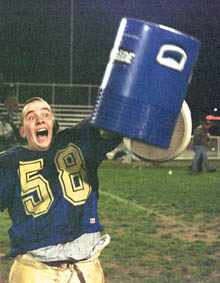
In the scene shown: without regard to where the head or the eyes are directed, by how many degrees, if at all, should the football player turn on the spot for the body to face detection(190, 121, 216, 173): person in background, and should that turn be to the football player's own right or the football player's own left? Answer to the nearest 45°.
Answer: approximately 180°

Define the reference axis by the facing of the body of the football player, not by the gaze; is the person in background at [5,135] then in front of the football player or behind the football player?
behind

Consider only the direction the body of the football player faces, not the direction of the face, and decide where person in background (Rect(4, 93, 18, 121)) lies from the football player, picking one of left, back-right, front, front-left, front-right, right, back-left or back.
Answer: back

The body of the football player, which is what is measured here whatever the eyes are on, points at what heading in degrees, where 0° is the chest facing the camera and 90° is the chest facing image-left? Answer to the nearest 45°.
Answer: approximately 0°

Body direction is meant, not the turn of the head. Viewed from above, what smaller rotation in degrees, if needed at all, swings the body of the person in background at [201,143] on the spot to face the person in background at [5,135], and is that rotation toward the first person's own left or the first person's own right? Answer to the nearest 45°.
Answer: approximately 135° to the first person's own right
